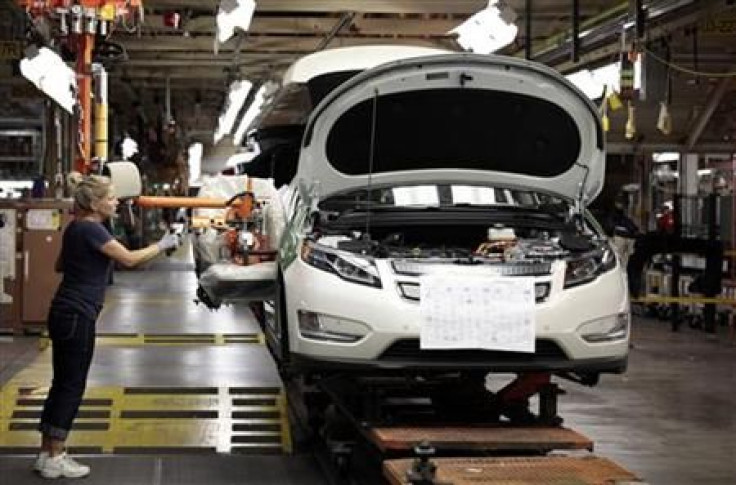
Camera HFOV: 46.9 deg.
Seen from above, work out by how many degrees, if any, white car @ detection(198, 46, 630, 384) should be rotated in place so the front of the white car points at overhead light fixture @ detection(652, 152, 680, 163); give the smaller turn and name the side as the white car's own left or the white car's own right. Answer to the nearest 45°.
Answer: approximately 180°

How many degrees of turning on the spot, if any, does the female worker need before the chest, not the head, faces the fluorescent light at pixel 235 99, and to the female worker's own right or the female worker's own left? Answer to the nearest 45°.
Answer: approximately 90° to the female worker's own left

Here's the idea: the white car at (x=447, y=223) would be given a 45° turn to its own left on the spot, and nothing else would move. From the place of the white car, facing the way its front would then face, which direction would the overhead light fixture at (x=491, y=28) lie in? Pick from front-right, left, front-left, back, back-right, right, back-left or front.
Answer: back-left

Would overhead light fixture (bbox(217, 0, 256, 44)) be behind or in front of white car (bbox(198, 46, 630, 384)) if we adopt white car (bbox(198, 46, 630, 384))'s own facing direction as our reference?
behind

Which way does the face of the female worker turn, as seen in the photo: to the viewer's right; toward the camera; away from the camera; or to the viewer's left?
to the viewer's right

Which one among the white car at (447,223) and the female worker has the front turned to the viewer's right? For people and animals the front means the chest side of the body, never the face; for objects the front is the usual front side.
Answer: the female worker

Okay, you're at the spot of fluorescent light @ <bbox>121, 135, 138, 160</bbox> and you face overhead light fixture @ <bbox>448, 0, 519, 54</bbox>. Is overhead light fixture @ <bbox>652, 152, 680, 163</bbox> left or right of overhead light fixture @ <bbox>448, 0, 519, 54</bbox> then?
left

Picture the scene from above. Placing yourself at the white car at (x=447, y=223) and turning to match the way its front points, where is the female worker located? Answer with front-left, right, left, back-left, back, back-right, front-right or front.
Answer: right

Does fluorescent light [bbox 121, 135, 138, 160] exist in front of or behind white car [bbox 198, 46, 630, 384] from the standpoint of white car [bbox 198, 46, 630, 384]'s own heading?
behind

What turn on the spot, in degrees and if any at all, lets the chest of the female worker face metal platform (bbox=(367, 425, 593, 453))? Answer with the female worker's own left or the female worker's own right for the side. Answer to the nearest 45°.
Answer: approximately 45° to the female worker's own right

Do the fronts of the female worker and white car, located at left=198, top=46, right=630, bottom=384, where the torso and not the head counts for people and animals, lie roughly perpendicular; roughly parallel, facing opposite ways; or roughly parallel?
roughly perpendicular

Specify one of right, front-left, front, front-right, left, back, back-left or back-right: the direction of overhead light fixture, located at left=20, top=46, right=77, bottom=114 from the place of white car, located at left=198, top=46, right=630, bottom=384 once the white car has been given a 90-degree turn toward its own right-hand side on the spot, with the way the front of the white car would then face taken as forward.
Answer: front-right

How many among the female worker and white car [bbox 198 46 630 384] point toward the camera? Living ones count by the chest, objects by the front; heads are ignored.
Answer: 1

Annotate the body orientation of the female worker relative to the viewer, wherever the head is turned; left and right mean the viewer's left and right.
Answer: facing to the right of the viewer

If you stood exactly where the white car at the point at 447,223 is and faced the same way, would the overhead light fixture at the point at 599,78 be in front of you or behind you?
behind

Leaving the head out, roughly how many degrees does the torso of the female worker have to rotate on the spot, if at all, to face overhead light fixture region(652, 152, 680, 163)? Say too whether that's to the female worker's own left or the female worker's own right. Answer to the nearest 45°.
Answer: approximately 45° to the female worker's own left

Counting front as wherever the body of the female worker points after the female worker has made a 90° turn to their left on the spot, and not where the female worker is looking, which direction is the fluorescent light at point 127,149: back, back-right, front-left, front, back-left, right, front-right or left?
front

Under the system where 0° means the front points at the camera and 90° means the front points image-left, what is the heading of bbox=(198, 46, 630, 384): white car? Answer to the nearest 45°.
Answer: approximately 0°
